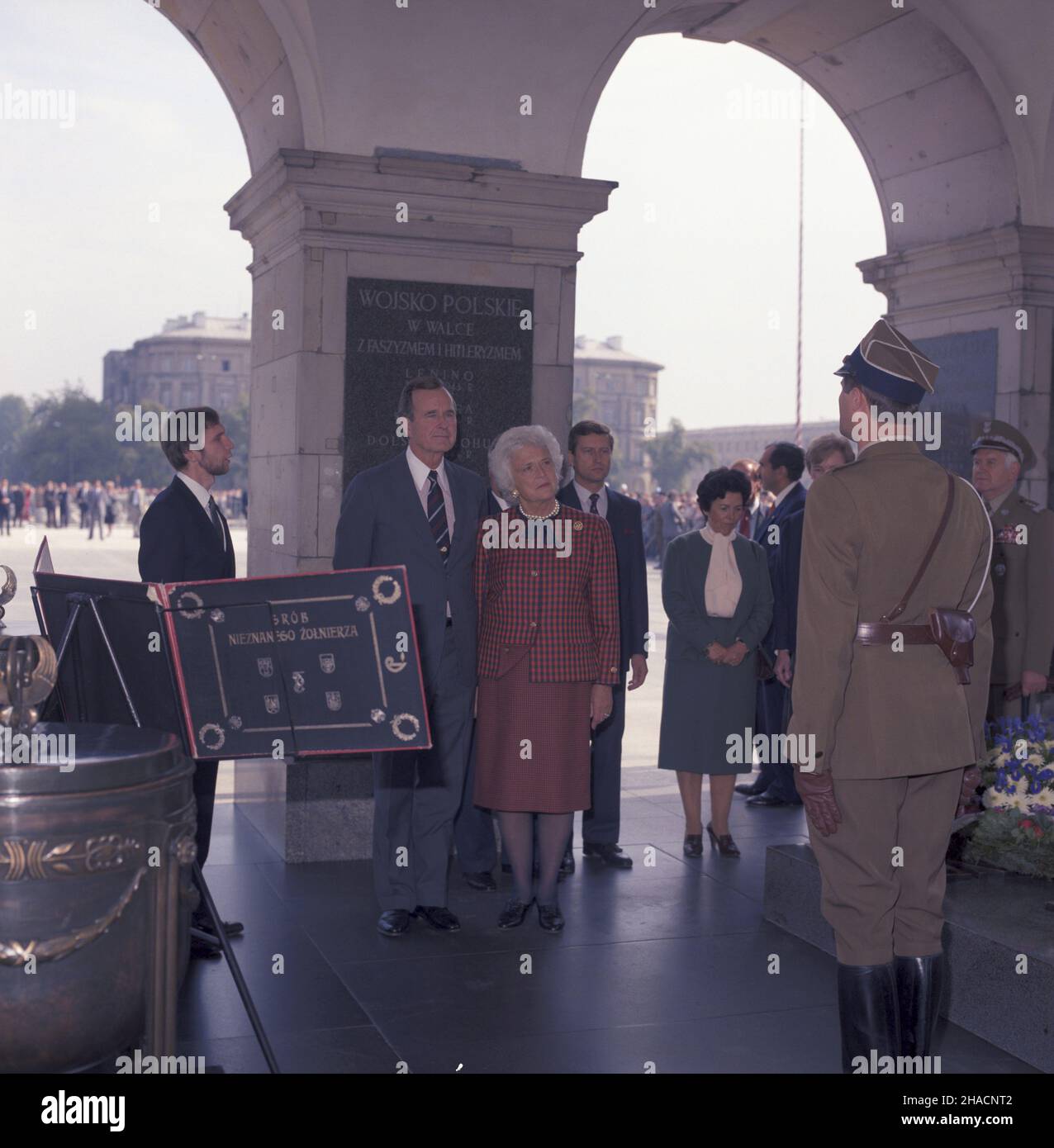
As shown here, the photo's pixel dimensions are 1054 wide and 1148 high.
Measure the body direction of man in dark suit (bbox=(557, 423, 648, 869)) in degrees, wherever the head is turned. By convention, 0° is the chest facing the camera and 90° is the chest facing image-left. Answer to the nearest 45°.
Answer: approximately 315°

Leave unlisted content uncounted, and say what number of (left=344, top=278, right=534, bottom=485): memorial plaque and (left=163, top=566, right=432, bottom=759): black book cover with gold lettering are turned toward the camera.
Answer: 2

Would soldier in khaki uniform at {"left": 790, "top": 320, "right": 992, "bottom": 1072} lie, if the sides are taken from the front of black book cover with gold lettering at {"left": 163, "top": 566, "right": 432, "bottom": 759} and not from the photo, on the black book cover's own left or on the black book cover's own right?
on the black book cover's own left

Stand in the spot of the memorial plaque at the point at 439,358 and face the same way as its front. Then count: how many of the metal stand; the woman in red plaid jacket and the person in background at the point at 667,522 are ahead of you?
2

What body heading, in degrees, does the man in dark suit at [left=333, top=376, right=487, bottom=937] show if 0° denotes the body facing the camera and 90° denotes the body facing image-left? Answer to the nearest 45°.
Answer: approximately 315°

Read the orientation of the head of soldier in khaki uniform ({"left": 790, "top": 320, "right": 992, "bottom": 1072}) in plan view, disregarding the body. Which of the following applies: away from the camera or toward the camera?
away from the camera

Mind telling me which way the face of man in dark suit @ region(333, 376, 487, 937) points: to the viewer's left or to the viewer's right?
to the viewer's right

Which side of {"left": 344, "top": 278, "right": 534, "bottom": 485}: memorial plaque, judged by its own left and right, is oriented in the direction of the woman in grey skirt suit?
left

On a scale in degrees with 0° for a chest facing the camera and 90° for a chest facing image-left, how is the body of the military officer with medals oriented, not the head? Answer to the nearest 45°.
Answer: approximately 45°

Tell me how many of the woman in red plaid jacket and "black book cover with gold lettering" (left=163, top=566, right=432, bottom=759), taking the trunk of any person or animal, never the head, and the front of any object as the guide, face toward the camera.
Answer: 2

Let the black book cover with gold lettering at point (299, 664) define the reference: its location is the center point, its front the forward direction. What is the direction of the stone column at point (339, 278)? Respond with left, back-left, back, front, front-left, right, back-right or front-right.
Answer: back

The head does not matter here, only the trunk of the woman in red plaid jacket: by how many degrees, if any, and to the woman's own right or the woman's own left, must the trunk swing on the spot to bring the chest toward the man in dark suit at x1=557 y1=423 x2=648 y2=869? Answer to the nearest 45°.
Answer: approximately 180°

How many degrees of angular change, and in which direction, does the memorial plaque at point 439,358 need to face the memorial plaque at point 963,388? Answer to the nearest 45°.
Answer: approximately 135° to its left
